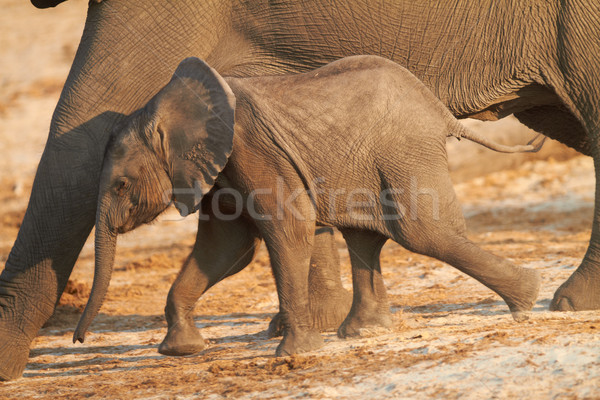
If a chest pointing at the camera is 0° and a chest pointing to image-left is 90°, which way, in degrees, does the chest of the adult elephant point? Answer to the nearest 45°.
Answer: approximately 90°

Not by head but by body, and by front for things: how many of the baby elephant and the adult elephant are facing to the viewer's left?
2

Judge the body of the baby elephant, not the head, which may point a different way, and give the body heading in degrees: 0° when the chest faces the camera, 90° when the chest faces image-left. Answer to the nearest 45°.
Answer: approximately 90°
